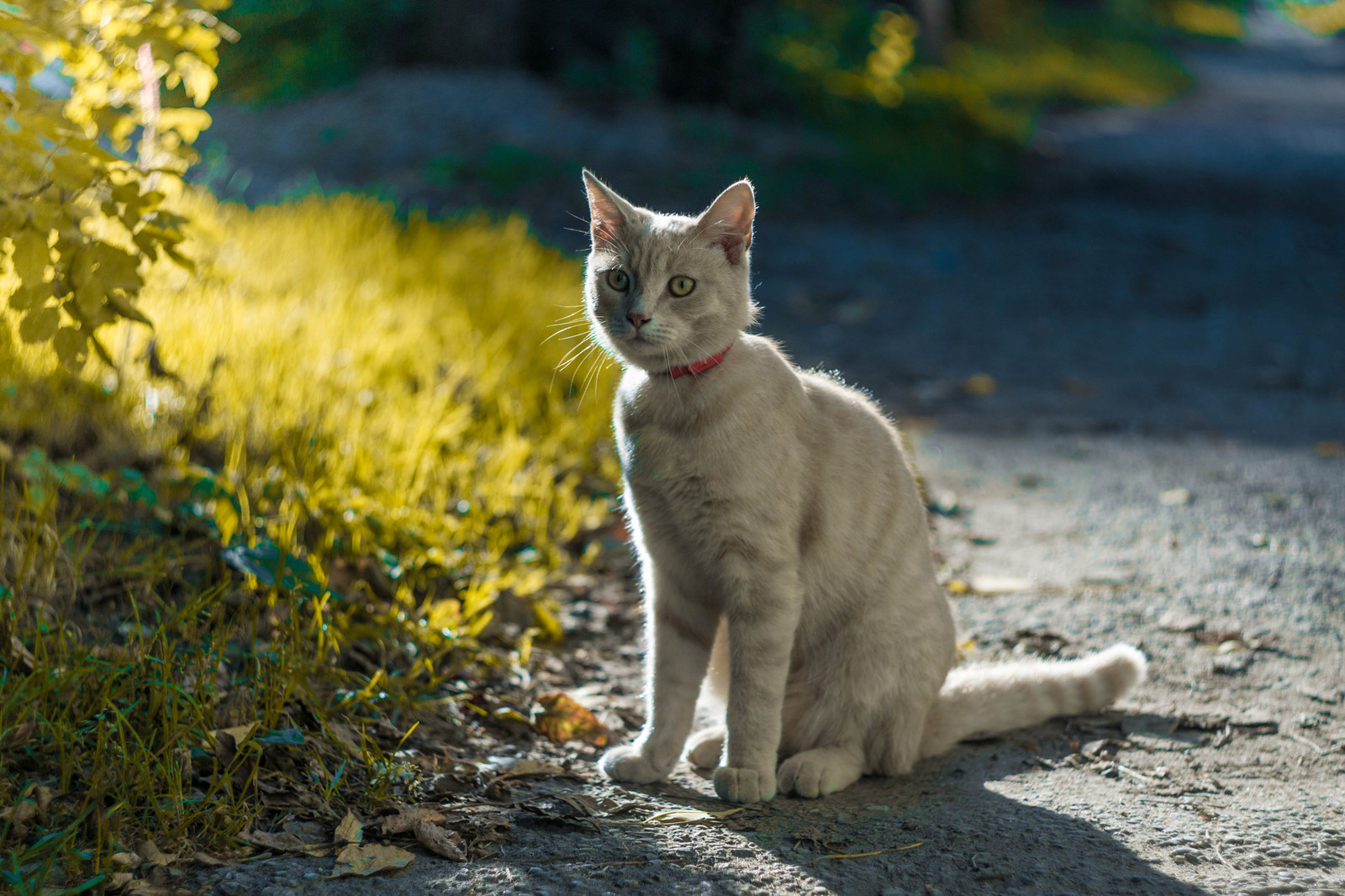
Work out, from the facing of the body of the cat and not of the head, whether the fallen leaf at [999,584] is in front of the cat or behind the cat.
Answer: behind

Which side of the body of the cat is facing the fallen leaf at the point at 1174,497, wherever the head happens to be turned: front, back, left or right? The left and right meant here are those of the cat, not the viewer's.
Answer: back

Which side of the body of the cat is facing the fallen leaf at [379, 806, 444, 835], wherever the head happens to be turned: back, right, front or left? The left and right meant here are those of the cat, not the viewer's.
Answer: front

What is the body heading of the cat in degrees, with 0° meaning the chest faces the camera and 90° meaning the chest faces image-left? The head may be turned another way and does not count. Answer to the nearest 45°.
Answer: approximately 45°

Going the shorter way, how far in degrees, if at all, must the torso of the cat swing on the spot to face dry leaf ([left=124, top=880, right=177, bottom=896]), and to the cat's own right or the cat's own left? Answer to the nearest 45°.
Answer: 0° — it already faces it

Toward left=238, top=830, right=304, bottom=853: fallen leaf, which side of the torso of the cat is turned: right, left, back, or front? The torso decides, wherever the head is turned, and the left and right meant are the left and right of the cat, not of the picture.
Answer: front
